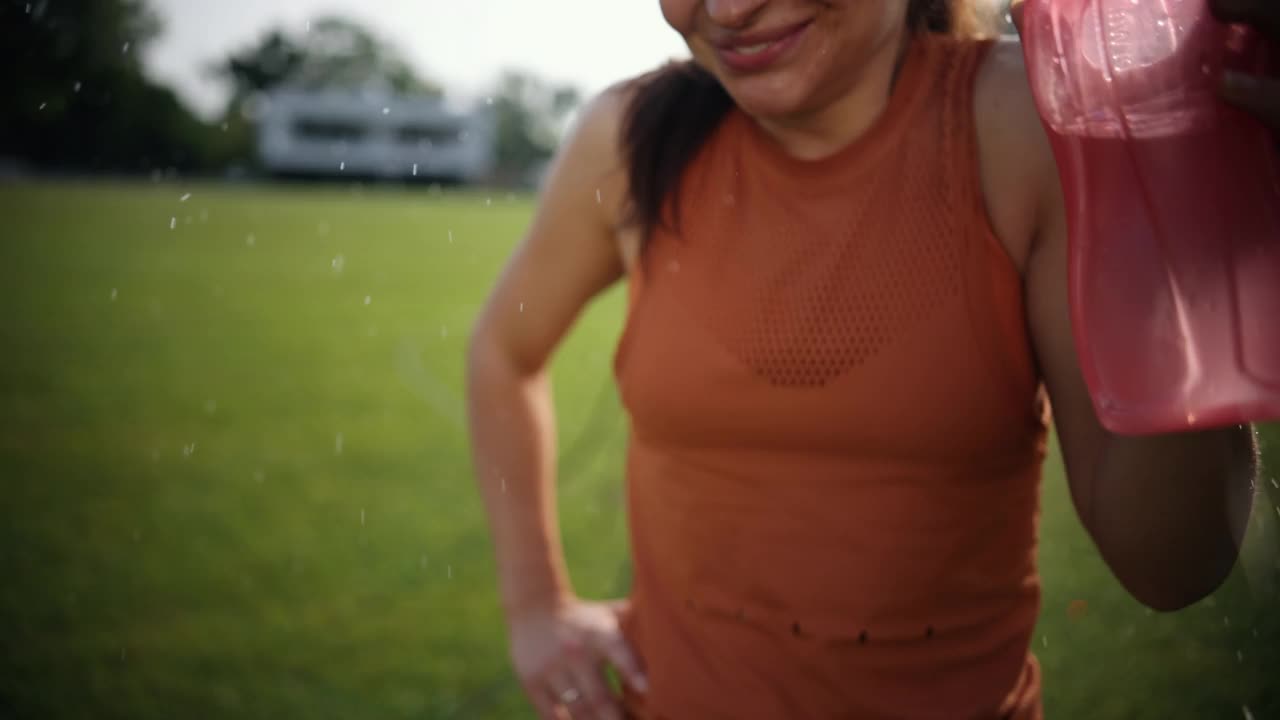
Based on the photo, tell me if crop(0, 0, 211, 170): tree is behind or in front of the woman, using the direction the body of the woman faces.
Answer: behind

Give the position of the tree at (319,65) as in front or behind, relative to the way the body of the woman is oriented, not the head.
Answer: behind

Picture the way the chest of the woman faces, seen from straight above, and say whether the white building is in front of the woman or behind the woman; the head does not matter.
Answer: behind

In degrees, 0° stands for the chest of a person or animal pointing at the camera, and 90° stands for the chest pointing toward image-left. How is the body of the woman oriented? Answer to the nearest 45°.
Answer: approximately 0°
